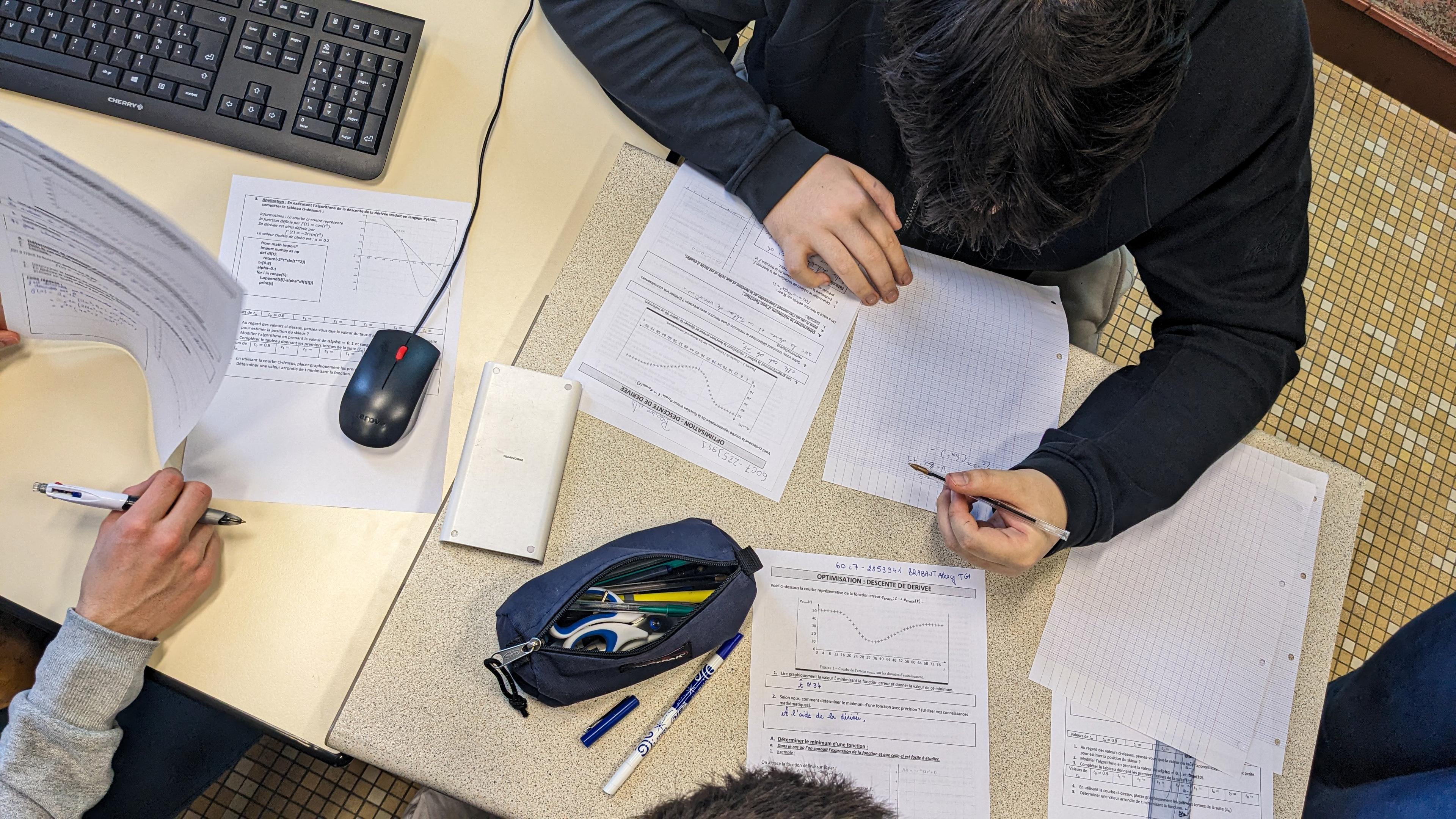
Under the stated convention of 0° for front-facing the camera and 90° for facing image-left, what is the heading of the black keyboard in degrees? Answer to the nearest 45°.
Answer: approximately 0°

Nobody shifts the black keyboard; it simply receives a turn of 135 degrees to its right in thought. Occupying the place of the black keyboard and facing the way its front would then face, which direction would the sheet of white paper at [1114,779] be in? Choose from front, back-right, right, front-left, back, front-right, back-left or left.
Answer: back

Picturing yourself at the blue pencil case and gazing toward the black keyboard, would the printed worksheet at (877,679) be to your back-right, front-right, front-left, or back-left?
back-right

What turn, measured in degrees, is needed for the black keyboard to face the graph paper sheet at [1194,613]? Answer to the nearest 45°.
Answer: approximately 45° to its left

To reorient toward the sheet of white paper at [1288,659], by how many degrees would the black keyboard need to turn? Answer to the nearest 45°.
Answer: approximately 45° to its left
